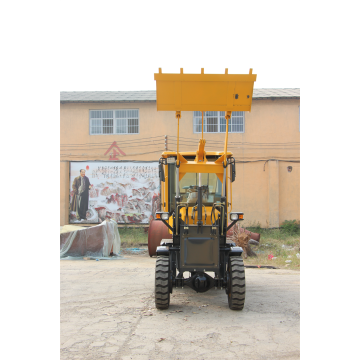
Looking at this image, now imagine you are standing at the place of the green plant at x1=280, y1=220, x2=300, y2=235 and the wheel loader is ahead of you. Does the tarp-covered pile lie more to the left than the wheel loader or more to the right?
right

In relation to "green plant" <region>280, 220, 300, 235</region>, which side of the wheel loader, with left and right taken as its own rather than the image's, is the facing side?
back

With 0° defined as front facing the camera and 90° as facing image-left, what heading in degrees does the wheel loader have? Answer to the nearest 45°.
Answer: approximately 0°

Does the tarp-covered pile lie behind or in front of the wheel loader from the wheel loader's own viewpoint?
behind
